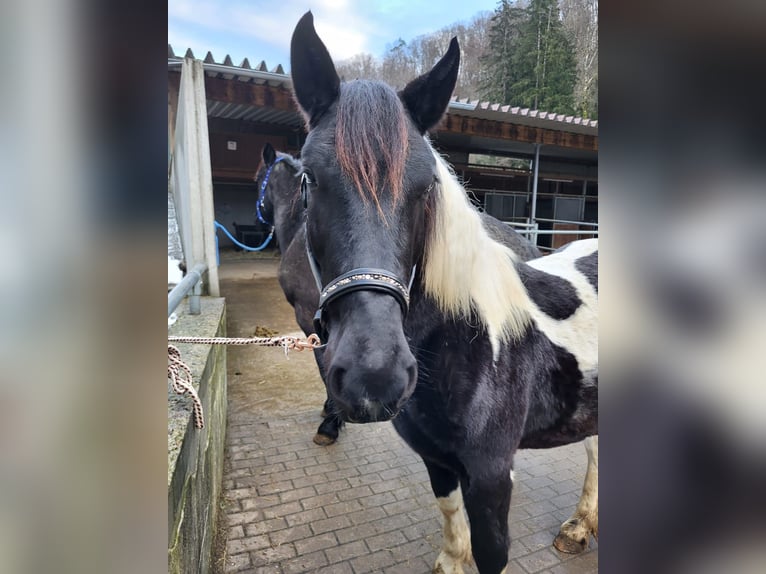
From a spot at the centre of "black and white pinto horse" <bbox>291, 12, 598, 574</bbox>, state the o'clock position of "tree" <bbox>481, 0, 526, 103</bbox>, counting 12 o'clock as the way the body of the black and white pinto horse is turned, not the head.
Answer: The tree is roughly at 5 o'clock from the black and white pinto horse.

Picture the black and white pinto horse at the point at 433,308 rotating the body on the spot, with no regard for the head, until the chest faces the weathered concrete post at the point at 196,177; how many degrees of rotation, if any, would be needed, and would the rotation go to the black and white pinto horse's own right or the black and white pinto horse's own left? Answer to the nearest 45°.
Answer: approximately 90° to the black and white pinto horse's own right

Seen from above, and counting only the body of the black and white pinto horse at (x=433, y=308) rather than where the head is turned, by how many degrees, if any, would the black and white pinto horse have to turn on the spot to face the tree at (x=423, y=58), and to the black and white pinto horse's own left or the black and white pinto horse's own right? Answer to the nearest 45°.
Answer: approximately 135° to the black and white pinto horse's own right

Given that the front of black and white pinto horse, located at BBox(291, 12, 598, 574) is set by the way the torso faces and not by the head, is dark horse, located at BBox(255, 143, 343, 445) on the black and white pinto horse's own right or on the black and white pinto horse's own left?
on the black and white pinto horse's own right

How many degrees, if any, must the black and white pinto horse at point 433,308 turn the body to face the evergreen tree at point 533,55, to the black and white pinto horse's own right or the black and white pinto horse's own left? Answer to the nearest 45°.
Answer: approximately 180°

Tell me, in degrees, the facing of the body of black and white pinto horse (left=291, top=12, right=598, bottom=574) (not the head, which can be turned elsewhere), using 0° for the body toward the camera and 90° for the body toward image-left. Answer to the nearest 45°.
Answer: approximately 45°

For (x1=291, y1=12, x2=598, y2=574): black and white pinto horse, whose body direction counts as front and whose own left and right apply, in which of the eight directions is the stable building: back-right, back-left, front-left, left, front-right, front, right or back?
back-right

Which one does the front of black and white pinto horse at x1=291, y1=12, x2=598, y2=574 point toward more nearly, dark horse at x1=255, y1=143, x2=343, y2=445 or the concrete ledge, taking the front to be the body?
the concrete ledge

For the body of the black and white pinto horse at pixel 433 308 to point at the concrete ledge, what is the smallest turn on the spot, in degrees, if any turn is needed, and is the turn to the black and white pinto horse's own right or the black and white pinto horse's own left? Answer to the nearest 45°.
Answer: approximately 45° to the black and white pinto horse's own right
